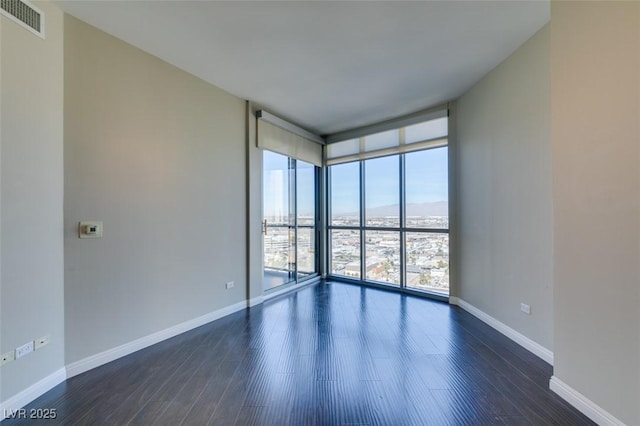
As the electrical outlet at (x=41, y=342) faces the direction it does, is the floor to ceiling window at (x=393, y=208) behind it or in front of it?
in front

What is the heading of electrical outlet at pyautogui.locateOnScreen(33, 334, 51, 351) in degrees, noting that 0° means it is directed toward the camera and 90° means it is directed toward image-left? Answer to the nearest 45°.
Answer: approximately 315°

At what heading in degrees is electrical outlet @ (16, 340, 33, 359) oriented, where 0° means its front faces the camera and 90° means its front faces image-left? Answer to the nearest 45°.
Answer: approximately 315°
